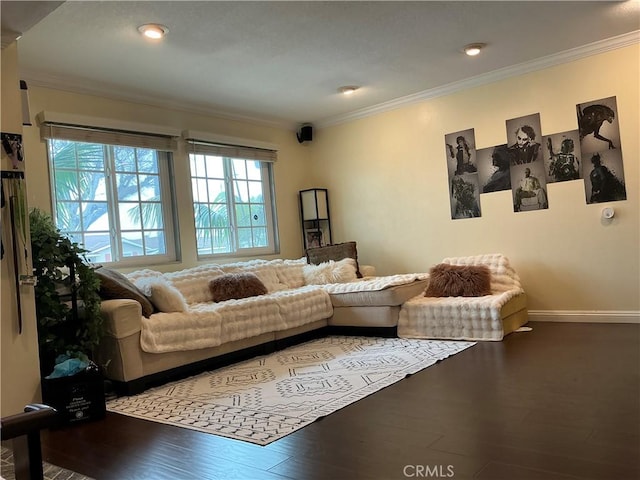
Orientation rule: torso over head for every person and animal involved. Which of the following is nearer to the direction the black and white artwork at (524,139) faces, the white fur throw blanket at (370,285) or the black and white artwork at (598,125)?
the white fur throw blanket

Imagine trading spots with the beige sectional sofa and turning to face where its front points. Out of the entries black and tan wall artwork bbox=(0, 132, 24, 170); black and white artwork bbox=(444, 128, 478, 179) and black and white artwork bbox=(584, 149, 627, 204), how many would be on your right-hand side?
1

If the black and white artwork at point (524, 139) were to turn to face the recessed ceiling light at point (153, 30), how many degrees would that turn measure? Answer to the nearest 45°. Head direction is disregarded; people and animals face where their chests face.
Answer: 0° — it already faces it

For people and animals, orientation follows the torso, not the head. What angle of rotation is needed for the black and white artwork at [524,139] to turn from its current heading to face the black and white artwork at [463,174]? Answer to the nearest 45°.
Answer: approximately 45° to its right

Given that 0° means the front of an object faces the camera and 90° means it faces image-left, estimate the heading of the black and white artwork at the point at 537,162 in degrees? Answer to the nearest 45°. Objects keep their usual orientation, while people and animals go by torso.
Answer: approximately 45°

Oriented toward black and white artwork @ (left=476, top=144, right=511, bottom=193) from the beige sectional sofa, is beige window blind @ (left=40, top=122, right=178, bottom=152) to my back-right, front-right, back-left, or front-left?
back-left

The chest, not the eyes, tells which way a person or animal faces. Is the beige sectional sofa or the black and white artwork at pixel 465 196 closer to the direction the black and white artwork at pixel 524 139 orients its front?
the beige sectional sofa

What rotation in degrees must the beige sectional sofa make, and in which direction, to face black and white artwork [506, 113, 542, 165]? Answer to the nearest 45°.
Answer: approximately 45° to its left

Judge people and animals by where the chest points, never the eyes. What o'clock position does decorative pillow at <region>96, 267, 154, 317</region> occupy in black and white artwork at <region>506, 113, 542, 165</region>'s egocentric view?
The decorative pillow is roughly at 12 o'clock from the black and white artwork.

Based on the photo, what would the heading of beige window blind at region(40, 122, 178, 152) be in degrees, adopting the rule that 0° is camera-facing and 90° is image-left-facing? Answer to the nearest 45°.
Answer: approximately 0°

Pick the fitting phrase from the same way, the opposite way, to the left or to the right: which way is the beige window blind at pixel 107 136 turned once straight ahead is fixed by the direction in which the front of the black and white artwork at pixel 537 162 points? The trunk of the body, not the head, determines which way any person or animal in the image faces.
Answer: to the left
